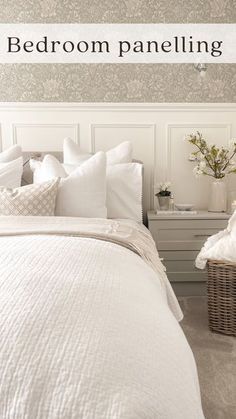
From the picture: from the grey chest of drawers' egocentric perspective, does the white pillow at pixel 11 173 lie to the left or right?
on its right

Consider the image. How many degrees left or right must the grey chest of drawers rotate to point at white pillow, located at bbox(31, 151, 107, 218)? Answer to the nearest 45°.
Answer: approximately 45° to its right

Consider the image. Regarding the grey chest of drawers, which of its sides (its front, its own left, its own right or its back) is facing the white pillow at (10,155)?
right

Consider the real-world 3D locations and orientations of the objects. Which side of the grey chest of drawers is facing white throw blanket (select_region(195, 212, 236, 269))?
front

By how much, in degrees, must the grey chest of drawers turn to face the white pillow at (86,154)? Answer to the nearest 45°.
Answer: approximately 90° to its right

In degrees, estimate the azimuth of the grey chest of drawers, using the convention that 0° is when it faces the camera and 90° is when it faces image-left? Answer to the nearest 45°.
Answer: approximately 0°

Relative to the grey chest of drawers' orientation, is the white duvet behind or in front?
in front
